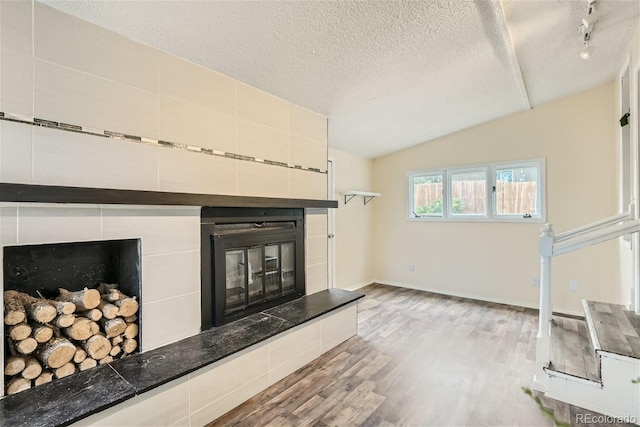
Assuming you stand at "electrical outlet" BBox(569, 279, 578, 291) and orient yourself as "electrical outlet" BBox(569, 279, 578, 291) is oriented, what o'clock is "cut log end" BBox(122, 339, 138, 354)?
The cut log end is roughly at 1 o'clock from the electrical outlet.

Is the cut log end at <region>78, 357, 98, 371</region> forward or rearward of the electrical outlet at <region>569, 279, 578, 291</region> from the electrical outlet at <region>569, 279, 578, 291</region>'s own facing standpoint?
forward

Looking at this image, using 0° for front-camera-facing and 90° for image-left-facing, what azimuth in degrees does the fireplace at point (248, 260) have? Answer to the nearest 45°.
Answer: approximately 315°

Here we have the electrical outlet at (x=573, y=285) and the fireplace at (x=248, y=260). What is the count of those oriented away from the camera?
0

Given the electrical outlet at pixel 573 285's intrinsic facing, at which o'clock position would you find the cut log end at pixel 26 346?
The cut log end is roughly at 1 o'clock from the electrical outlet.

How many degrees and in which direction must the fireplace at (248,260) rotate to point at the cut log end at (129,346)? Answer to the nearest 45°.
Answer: approximately 90° to its right

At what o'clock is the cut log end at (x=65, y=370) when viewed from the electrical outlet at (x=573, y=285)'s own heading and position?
The cut log end is roughly at 1 o'clock from the electrical outlet.

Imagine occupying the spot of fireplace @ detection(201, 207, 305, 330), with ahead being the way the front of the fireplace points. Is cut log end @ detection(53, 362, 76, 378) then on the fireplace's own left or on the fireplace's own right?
on the fireplace's own right

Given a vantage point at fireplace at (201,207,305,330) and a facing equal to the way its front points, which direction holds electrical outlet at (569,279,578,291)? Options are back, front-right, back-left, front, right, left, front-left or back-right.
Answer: front-left
